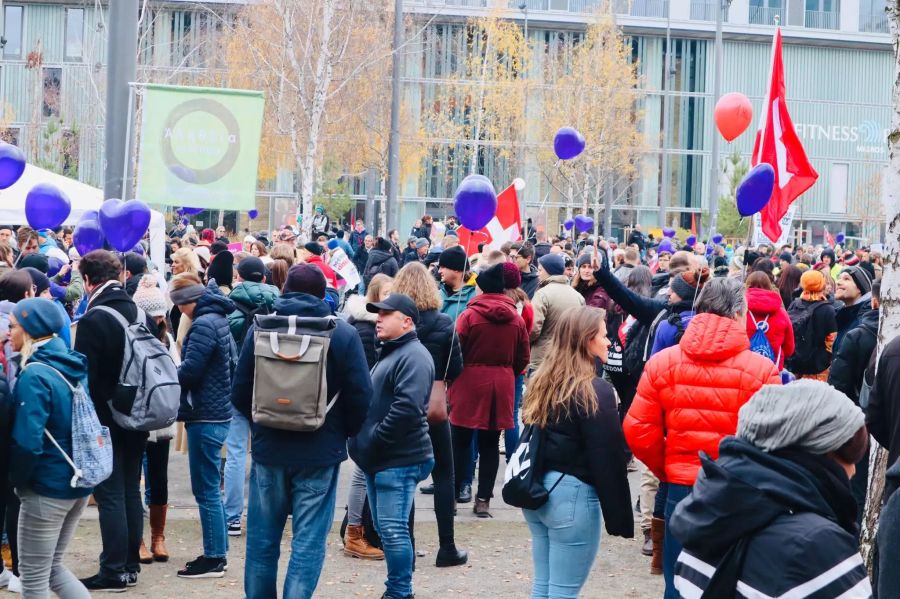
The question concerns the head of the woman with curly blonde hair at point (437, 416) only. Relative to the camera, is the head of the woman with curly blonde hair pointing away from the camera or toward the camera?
away from the camera

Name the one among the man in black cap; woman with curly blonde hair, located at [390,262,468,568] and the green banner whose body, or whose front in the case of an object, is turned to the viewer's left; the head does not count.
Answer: the man in black cap

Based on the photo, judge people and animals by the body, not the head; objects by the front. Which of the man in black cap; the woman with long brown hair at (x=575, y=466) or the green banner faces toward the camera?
the green banner

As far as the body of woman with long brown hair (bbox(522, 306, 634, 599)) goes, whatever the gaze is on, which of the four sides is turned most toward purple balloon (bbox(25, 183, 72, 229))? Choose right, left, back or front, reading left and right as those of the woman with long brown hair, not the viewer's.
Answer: left

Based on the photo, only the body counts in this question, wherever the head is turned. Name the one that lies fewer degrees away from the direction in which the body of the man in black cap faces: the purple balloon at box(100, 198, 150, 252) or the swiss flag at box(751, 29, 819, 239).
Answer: the purple balloon

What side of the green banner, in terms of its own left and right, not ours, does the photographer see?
front

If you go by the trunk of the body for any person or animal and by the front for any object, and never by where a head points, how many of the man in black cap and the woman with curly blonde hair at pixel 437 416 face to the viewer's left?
1

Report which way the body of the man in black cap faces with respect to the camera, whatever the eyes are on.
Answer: to the viewer's left

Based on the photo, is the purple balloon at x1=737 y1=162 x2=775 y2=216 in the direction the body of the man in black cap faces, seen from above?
no

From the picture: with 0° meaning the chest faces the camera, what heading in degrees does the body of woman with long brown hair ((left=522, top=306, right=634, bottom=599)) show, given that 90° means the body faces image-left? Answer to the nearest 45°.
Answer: approximately 225°

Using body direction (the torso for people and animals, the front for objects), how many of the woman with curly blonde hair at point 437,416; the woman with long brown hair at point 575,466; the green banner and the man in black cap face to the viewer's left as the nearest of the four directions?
1

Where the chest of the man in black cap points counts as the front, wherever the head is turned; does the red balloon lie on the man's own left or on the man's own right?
on the man's own right

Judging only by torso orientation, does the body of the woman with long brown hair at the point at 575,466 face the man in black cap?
no

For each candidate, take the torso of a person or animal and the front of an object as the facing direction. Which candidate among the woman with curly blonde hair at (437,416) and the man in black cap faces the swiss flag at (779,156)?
the woman with curly blonde hair

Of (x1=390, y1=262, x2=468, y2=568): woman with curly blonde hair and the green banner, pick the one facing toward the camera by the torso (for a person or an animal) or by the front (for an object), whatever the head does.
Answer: the green banner

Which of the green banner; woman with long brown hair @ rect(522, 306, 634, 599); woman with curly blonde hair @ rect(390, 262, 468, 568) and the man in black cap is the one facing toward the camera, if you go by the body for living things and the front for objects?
the green banner

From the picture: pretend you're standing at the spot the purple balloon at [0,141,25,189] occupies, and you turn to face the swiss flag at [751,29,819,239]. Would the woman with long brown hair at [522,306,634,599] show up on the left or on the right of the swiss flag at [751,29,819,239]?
right

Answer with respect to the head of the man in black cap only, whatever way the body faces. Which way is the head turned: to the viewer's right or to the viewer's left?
to the viewer's left
